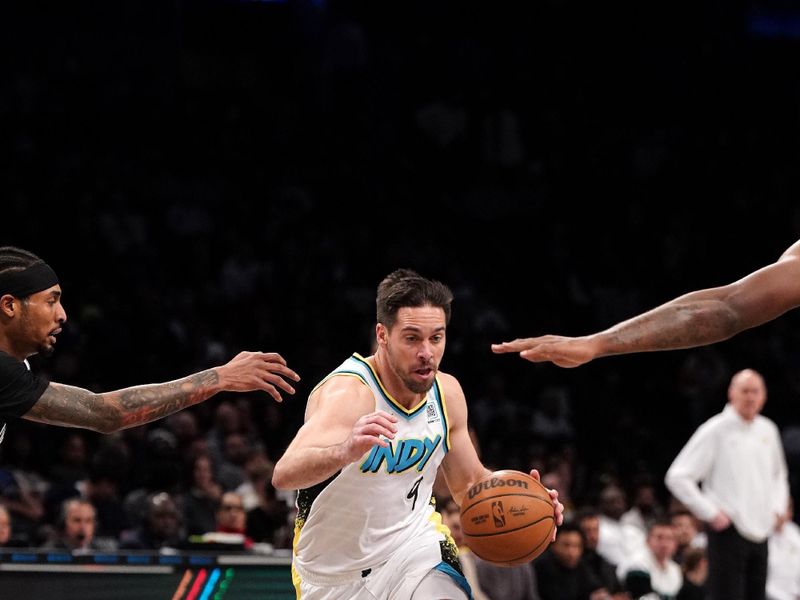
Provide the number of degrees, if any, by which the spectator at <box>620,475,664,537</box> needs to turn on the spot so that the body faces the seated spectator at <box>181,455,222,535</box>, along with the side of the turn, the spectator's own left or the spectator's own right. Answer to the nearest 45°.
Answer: approximately 45° to the spectator's own right

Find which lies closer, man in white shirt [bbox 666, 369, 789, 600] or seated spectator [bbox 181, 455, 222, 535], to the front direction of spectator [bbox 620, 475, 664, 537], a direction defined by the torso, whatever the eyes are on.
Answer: the man in white shirt

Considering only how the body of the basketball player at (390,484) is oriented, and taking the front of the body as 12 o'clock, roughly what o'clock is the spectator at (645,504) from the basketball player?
The spectator is roughly at 8 o'clock from the basketball player.

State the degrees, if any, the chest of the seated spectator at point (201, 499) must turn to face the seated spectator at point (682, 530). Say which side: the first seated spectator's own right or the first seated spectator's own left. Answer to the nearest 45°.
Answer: approximately 90° to the first seated spectator's own left

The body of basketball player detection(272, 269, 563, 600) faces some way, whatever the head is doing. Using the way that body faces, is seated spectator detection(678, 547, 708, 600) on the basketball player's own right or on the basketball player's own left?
on the basketball player's own left

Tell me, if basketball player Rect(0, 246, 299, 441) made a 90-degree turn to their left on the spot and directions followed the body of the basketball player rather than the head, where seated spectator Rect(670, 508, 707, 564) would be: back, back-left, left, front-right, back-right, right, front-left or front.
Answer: front-right

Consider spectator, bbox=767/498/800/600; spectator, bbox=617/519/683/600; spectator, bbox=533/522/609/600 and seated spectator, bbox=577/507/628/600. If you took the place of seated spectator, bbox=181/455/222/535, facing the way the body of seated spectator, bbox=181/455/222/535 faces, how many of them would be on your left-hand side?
4

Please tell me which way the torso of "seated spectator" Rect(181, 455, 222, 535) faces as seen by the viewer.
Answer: toward the camera

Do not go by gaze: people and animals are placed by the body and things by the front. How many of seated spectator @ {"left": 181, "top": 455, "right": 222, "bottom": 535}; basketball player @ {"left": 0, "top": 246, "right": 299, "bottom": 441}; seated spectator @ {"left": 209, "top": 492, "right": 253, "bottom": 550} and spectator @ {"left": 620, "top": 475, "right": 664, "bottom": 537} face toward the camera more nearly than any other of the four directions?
3

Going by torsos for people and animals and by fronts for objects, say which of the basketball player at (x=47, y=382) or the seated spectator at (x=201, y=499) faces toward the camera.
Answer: the seated spectator

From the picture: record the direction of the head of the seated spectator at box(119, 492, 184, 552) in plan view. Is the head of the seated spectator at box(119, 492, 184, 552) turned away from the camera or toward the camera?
toward the camera

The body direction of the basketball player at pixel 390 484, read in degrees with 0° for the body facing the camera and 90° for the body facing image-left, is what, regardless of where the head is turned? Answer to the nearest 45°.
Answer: approximately 315°

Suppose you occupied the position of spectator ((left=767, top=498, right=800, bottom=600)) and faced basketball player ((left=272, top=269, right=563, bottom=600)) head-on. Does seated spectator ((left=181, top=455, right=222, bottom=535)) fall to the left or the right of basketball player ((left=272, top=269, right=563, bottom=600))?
right

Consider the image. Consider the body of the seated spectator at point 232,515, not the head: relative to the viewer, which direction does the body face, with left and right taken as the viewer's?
facing the viewer

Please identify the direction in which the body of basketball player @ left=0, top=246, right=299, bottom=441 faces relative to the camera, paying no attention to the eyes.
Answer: to the viewer's right
